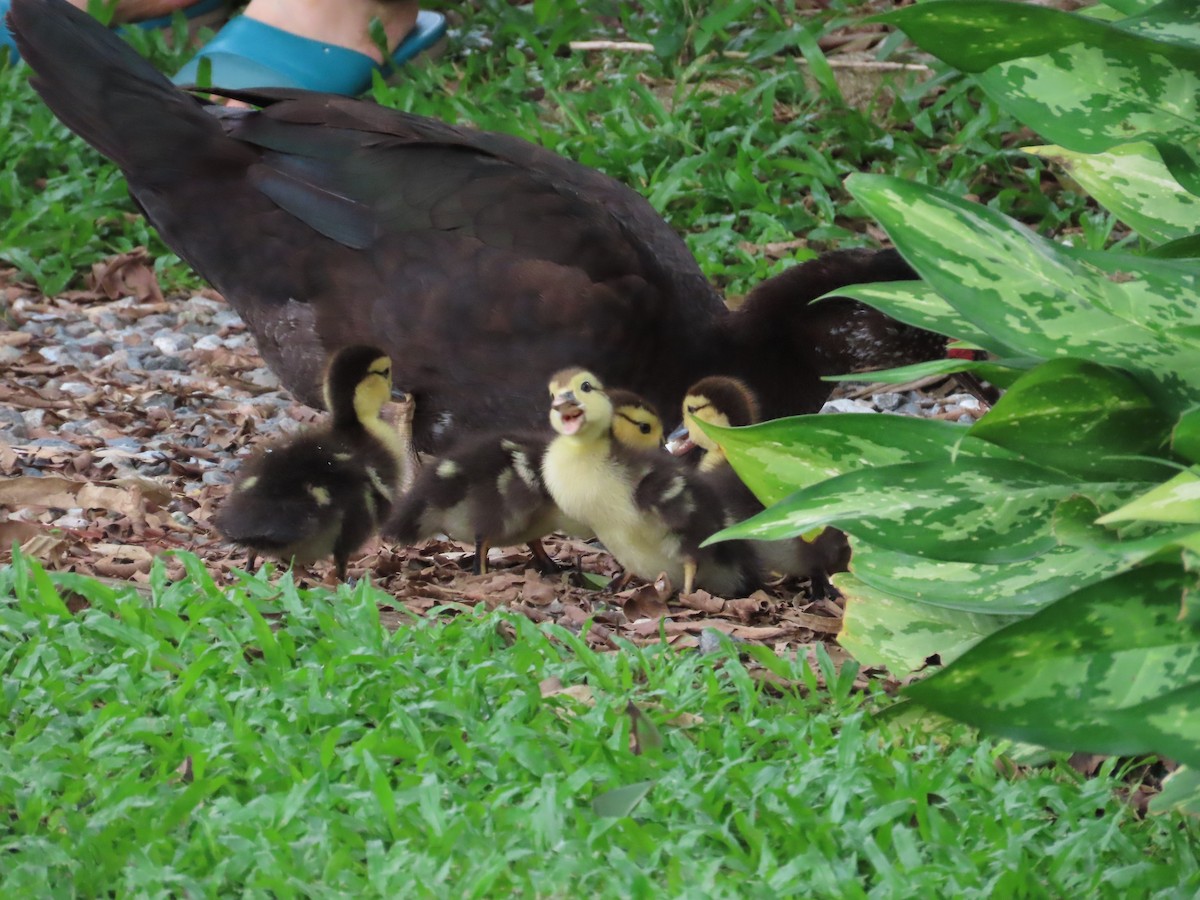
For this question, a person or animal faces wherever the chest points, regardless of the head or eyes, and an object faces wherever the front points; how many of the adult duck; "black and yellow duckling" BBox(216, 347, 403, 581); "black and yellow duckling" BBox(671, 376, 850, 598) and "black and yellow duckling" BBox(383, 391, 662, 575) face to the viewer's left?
1

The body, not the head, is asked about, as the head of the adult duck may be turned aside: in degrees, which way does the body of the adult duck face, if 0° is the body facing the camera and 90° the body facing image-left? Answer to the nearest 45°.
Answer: approximately 270°

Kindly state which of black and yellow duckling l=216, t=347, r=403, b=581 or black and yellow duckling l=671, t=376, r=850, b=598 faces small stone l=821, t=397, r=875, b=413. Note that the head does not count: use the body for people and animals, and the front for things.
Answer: black and yellow duckling l=216, t=347, r=403, b=581

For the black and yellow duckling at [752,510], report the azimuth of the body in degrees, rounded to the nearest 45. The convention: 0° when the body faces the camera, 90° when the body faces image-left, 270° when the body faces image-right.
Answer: approximately 90°

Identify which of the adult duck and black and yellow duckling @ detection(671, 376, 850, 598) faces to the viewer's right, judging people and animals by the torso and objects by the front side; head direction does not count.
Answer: the adult duck

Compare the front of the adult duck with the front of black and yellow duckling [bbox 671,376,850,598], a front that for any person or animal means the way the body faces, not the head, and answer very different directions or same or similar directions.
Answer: very different directions

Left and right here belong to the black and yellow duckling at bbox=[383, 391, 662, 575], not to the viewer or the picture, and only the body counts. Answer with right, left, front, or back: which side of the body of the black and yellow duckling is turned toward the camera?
right

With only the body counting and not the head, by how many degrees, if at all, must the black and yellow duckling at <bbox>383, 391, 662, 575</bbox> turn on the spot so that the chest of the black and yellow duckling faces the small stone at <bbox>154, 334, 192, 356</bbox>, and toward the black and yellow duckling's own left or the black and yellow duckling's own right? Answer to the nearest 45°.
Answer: approximately 135° to the black and yellow duckling's own left

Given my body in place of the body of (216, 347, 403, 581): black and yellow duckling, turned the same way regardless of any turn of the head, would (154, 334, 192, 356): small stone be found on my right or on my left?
on my left

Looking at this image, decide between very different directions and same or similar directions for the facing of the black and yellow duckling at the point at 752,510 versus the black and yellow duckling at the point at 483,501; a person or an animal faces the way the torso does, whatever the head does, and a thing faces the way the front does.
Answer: very different directions

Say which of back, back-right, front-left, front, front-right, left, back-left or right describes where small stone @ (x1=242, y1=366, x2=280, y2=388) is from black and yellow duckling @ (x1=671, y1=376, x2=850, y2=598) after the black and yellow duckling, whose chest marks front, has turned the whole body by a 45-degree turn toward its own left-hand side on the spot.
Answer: right

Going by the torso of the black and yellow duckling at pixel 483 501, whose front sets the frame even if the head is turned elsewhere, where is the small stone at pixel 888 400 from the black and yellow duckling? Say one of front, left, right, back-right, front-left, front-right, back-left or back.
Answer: front-left

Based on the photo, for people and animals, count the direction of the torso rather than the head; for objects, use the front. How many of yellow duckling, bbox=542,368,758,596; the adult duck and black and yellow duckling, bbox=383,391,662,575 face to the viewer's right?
2

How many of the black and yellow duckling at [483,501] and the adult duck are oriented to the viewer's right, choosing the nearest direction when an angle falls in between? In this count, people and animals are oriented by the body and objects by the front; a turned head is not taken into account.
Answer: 2

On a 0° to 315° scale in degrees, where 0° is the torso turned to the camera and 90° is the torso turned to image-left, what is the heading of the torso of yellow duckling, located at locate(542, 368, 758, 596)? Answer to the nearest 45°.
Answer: approximately 45°
